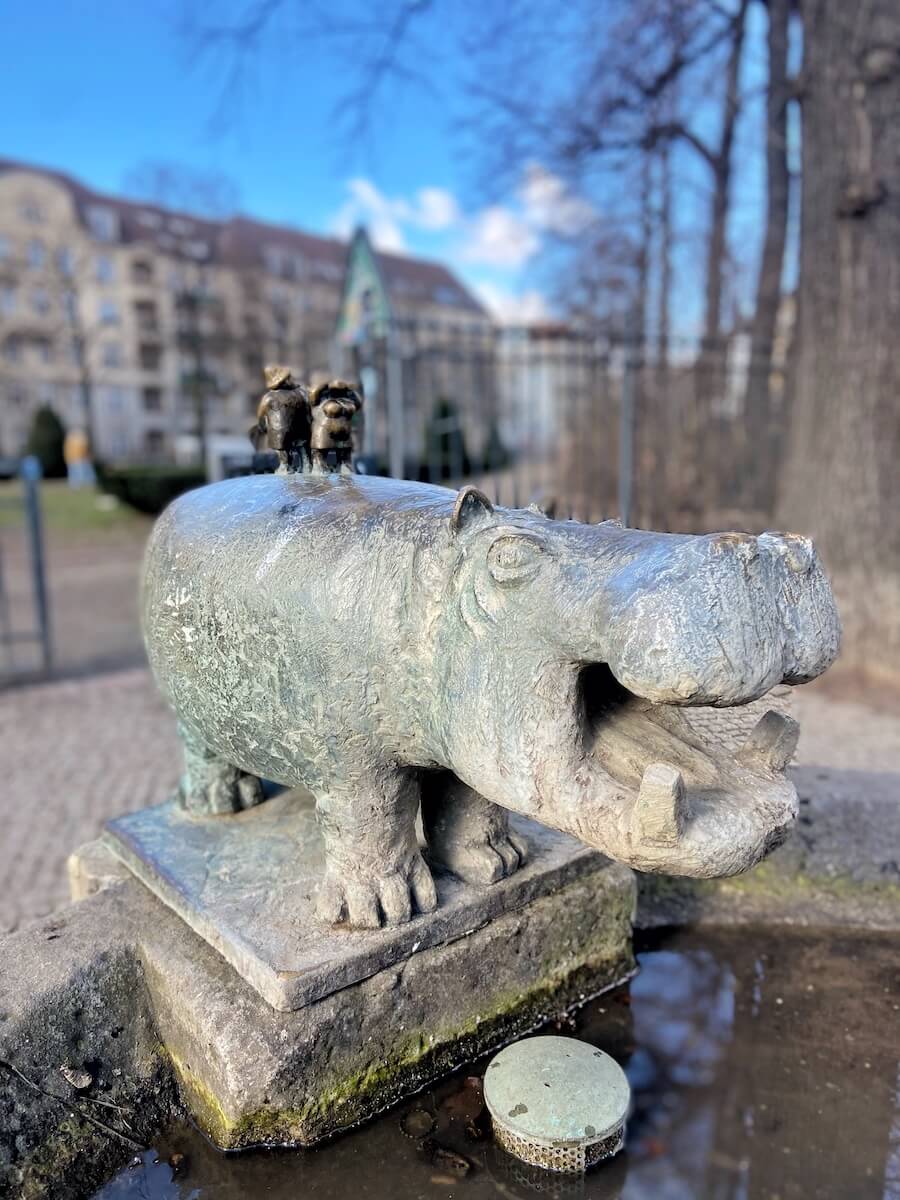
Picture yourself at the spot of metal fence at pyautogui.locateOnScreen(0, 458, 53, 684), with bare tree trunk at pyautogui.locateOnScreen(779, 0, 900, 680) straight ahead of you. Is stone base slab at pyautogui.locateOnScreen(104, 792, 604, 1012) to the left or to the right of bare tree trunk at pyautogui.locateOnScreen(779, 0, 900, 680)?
right

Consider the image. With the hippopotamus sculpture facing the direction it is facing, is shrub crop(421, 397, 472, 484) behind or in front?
behind

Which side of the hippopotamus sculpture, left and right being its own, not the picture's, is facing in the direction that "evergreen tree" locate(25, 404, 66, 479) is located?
back

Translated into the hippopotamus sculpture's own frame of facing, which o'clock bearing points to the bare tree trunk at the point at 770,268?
The bare tree trunk is roughly at 8 o'clock from the hippopotamus sculpture.

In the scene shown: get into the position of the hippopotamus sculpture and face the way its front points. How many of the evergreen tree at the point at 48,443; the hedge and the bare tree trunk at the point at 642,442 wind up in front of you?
0

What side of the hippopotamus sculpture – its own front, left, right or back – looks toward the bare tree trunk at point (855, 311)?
left

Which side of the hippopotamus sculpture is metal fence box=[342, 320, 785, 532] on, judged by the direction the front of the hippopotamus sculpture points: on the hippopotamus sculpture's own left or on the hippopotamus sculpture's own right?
on the hippopotamus sculpture's own left

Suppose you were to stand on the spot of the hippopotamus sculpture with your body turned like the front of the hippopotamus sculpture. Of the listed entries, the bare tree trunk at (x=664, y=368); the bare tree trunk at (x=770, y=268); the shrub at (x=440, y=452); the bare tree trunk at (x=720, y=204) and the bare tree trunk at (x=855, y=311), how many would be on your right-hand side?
0

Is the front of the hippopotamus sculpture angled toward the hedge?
no

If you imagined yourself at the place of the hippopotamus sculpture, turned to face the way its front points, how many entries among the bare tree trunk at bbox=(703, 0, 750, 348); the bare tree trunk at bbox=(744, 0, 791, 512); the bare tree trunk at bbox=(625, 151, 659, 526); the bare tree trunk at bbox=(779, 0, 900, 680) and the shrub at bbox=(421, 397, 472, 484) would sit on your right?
0

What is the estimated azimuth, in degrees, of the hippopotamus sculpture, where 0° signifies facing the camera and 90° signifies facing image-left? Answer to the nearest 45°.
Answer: approximately 315°

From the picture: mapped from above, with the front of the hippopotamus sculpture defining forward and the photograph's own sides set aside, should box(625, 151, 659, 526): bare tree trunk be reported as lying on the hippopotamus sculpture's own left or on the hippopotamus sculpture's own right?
on the hippopotamus sculpture's own left
